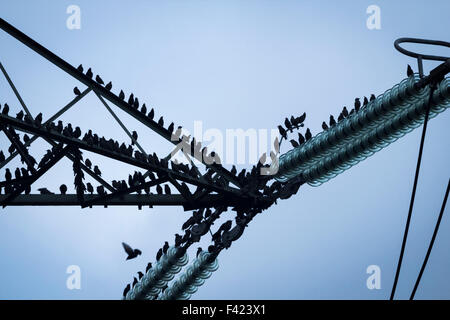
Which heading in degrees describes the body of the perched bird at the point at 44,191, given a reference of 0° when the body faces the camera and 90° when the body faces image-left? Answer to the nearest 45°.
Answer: approximately 90°

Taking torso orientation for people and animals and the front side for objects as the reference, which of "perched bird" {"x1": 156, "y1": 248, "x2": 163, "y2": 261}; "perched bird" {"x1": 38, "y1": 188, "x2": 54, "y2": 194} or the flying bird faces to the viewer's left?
"perched bird" {"x1": 38, "y1": 188, "x2": 54, "y2": 194}
